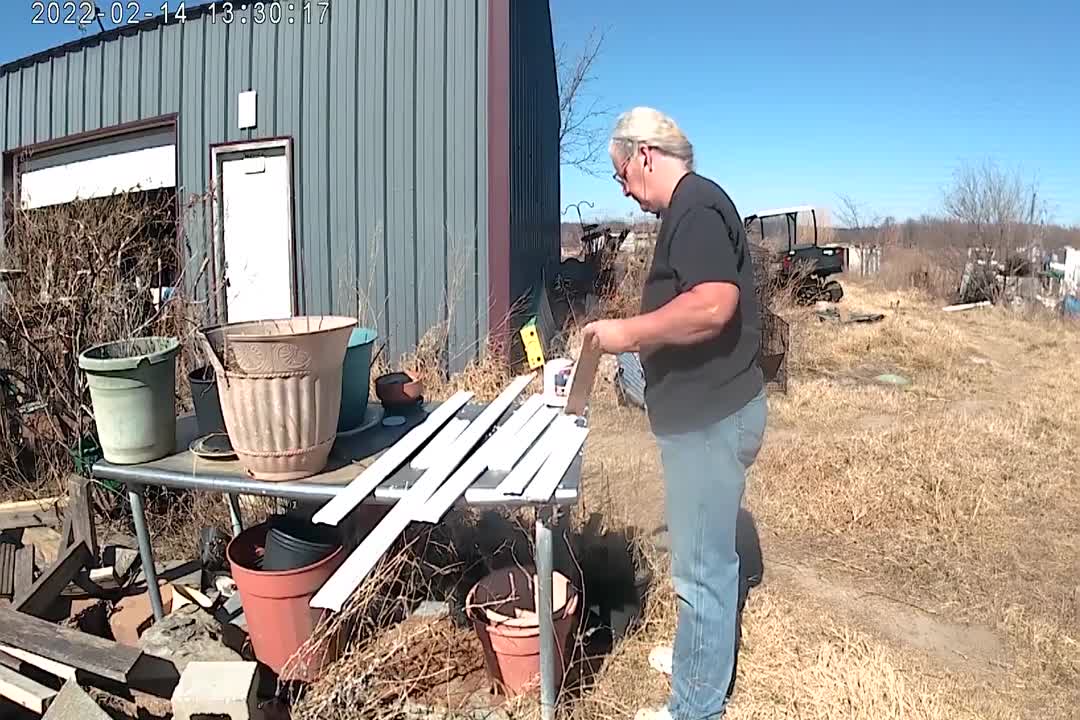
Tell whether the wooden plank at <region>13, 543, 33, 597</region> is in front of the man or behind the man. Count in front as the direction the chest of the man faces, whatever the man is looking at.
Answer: in front

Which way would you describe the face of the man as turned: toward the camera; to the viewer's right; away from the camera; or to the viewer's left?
to the viewer's left

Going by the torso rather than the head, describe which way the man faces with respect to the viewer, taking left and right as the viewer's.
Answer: facing to the left of the viewer

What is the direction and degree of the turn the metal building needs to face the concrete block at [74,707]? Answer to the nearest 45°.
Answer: approximately 45° to its left

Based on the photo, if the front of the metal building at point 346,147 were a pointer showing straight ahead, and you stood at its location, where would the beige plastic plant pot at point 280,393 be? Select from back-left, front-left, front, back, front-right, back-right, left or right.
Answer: front-left

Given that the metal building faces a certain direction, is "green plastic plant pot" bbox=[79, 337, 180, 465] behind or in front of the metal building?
in front

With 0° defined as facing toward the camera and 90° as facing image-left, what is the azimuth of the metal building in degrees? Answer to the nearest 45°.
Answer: approximately 45°
